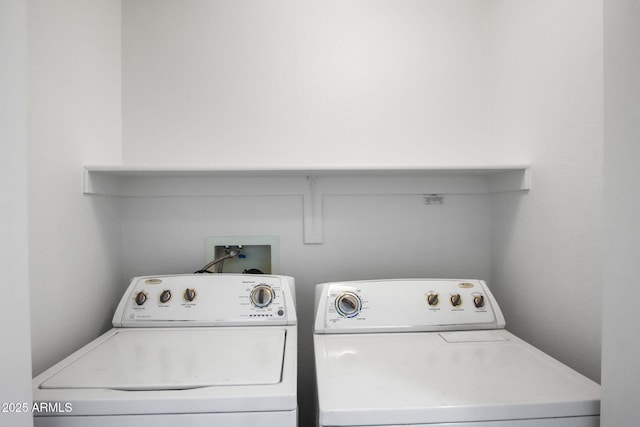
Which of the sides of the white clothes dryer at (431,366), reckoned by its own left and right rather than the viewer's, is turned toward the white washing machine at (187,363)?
right

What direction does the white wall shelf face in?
toward the camera

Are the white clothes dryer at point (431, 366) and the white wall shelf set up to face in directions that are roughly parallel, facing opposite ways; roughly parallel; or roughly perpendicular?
roughly parallel

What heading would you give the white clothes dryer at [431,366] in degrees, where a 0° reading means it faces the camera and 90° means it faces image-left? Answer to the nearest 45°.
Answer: approximately 0°

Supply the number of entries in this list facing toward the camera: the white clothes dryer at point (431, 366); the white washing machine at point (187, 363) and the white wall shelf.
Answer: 3

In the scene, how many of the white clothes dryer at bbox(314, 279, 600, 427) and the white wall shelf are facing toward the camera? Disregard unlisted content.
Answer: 2

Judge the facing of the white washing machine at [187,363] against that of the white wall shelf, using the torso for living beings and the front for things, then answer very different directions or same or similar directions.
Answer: same or similar directions

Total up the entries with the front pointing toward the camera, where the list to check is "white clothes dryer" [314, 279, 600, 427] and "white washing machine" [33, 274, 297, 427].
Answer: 2

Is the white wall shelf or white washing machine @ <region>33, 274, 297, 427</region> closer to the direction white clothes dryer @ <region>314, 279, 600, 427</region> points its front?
the white washing machine

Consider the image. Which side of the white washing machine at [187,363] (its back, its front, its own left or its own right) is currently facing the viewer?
front
